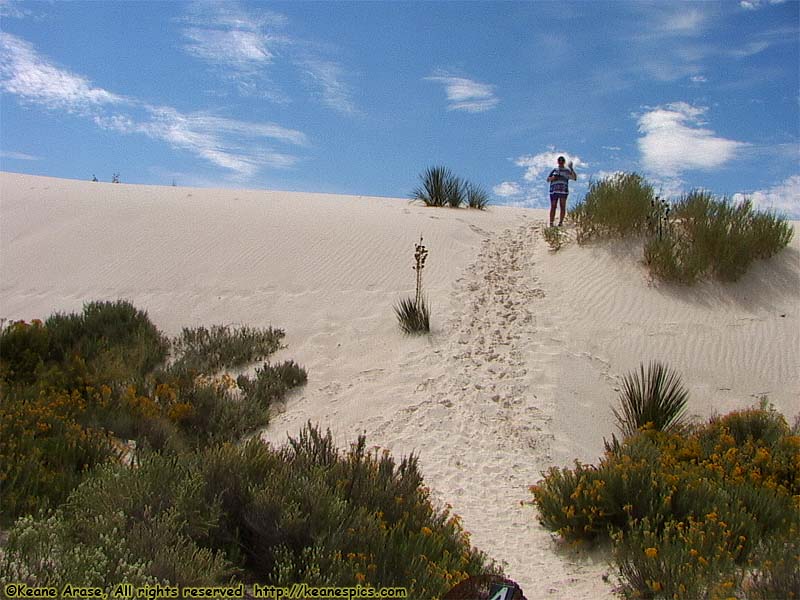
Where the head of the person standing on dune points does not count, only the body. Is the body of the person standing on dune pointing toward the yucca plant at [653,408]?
yes

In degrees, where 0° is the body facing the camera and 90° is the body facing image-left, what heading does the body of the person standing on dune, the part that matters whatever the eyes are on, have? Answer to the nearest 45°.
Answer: approximately 0°

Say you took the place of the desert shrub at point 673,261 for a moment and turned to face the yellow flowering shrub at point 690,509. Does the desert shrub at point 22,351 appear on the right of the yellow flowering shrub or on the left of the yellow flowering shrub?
right

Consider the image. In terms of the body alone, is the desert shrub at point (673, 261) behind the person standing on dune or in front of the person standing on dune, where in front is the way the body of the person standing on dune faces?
in front

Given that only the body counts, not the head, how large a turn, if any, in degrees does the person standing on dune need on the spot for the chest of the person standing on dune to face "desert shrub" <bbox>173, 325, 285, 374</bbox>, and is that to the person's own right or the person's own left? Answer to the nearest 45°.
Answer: approximately 45° to the person's own right

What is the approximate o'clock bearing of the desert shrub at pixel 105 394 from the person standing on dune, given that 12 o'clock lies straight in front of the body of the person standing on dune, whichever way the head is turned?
The desert shrub is roughly at 1 o'clock from the person standing on dune.

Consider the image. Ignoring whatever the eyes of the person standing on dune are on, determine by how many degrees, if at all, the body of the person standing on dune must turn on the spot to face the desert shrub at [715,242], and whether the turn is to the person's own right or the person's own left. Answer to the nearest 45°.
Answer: approximately 45° to the person's own left
